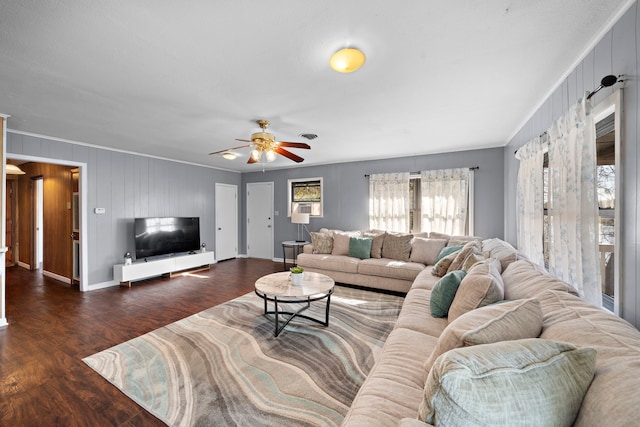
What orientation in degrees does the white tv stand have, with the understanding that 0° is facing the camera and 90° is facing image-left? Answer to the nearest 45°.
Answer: approximately 315°

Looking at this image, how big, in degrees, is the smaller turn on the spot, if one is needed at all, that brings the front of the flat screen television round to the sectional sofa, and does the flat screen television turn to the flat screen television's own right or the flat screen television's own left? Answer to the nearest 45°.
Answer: approximately 45° to the flat screen television's own right

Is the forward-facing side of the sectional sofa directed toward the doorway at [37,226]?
yes

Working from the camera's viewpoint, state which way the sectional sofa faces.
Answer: facing to the left of the viewer

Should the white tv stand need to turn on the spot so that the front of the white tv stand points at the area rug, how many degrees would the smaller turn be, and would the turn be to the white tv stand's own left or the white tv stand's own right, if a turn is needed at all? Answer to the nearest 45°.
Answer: approximately 45° to the white tv stand's own right

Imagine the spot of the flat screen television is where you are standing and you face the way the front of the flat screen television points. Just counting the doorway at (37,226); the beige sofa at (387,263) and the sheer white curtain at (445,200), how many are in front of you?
2

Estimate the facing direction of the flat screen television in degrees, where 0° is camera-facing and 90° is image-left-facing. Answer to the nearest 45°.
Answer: approximately 315°

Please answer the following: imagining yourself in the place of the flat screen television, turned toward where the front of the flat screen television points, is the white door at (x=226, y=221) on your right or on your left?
on your left

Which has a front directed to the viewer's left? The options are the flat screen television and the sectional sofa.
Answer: the sectional sofa

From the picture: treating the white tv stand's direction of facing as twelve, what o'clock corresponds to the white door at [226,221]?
The white door is roughly at 9 o'clock from the white tv stand.

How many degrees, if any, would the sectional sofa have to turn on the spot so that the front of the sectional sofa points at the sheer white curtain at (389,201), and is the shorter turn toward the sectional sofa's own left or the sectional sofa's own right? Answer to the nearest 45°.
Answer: approximately 90° to the sectional sofa's own right

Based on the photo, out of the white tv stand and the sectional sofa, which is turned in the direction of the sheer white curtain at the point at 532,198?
the white tv stand

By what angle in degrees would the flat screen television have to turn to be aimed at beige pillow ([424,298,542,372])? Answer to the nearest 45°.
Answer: approximately 45° to its right
